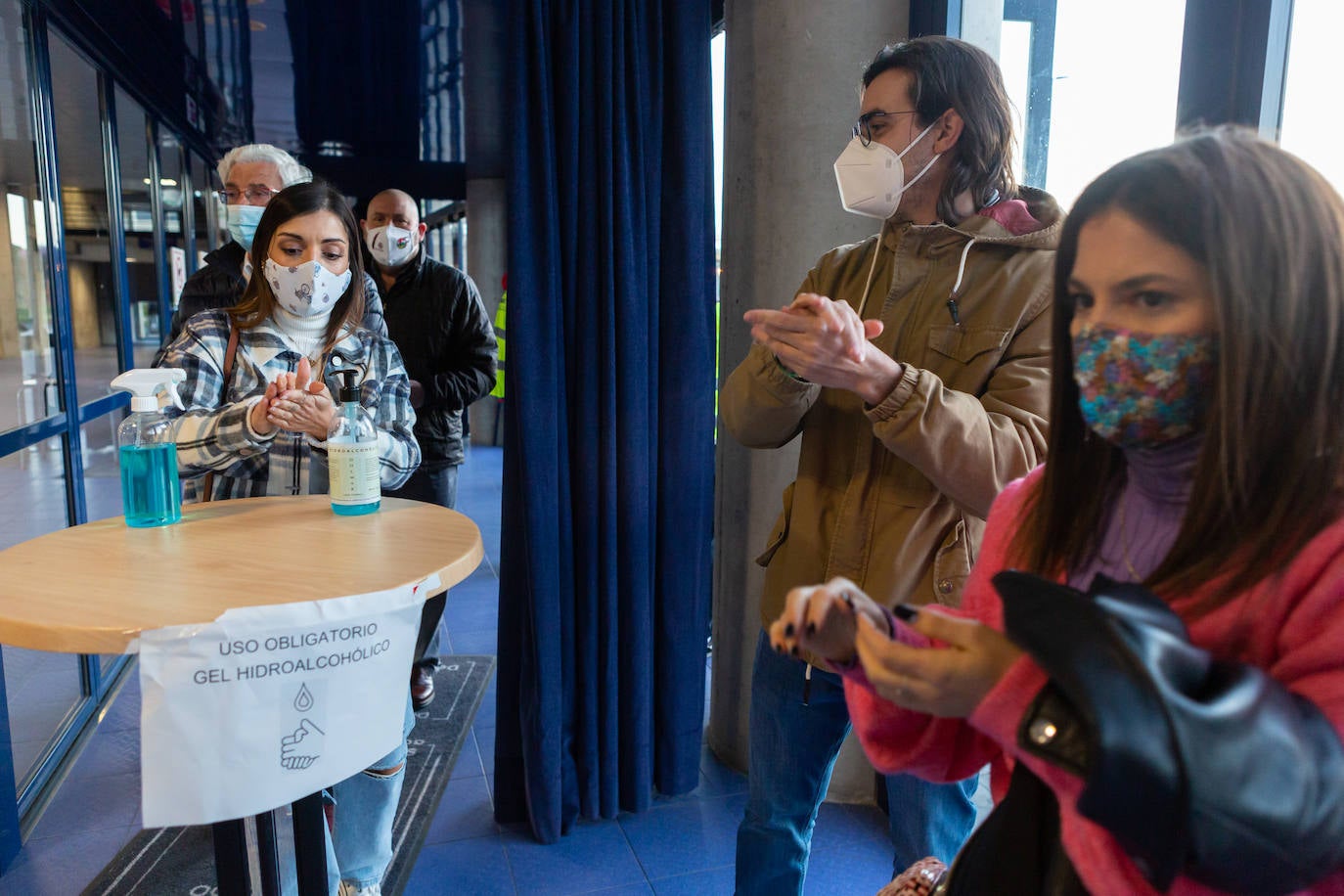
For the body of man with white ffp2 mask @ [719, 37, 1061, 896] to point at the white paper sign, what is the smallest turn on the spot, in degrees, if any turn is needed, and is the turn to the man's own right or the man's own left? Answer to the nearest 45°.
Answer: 0° — they already face it

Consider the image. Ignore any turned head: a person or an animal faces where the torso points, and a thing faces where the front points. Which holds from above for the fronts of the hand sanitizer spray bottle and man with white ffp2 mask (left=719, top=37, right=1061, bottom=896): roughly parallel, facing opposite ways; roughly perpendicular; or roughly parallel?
roughly parallel, facing opposite ways

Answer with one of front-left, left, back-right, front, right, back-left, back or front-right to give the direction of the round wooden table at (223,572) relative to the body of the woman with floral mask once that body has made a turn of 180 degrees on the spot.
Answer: back-left

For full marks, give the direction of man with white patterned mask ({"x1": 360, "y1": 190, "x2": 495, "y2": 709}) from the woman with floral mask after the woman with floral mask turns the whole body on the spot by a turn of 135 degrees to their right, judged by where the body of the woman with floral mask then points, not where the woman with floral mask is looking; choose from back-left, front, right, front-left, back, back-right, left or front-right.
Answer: front-left

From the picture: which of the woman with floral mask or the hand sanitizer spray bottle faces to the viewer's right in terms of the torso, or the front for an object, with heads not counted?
the hand sanitizer spray bottle

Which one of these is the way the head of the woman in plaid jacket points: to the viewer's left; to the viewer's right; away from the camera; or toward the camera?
toward the camera

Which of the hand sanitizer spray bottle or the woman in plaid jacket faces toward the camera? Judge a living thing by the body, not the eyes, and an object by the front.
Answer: the woman in plaid jacket

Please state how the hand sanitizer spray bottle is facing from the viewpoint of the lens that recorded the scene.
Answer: facing to the right of the viewer

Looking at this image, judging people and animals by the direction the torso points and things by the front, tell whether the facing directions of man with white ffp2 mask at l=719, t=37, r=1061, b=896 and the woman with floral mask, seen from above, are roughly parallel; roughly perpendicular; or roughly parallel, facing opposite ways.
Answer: roughly parallel

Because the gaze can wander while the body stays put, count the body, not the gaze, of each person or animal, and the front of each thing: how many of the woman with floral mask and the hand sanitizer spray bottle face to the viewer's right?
1

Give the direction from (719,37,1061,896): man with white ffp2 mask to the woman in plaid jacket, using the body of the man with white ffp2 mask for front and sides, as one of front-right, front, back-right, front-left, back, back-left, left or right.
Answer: front-right

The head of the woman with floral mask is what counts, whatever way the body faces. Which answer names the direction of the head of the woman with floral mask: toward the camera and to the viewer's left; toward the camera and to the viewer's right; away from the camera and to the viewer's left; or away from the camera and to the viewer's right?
toward the camera and to the viewer's left

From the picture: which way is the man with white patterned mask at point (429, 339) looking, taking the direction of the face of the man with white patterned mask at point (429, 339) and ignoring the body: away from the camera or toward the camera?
toward the camera

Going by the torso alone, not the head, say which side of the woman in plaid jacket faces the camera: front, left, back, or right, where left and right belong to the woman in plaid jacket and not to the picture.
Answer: front
